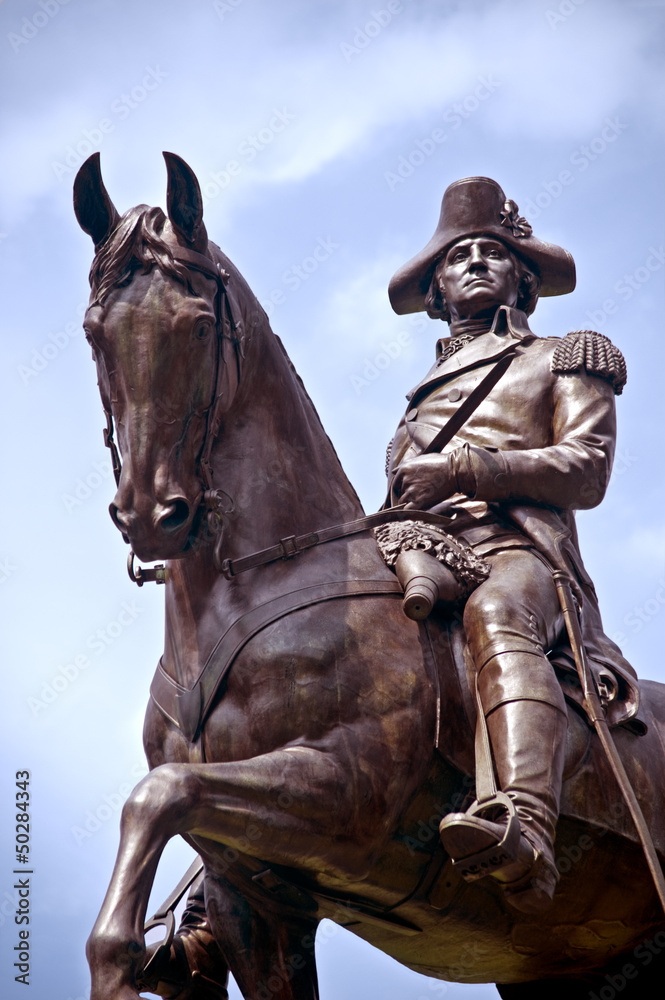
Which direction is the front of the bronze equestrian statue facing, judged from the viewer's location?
facing the viewer and to the left of the viewer
